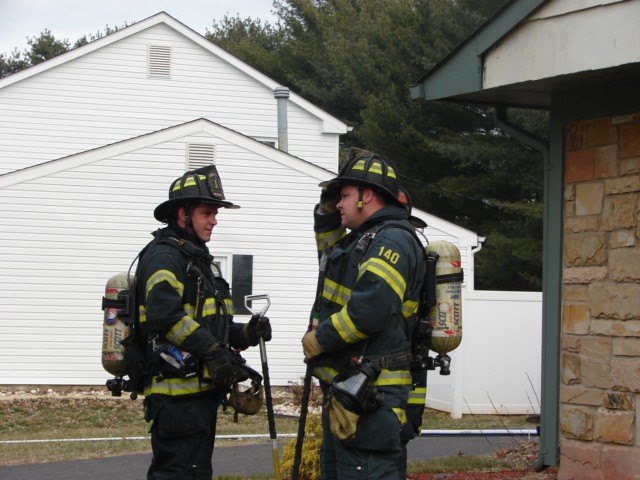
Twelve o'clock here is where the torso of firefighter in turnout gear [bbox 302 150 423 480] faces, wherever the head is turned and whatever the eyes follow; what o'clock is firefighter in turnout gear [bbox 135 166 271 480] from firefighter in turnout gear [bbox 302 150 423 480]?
firefighter in turnout gear [bbox 135 166 271 480] is roughly at 1 o'clock from firefighter in turnout gear [bbox 302 150 423 480].

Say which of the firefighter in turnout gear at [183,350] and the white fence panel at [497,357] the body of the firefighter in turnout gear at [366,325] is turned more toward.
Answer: the firefighter in turnout gear

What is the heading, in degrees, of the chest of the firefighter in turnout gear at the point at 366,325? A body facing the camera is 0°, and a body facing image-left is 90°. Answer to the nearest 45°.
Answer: approximately 90°

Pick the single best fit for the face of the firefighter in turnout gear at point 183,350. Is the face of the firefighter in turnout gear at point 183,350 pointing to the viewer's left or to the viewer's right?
to the viewer's right

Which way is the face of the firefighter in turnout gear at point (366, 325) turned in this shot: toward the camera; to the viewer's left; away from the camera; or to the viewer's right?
to the viewer's left
